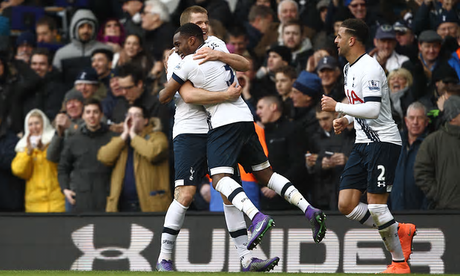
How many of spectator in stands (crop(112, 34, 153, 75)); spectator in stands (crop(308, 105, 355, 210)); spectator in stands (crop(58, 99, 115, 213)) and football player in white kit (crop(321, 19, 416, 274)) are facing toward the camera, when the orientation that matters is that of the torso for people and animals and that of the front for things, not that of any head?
3

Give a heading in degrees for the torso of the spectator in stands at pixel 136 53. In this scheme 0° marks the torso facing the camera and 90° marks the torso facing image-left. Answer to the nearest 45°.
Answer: approximately 0°

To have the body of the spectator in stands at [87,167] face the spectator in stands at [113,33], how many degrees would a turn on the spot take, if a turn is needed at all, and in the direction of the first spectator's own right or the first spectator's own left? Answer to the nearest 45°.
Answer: approximately 180°

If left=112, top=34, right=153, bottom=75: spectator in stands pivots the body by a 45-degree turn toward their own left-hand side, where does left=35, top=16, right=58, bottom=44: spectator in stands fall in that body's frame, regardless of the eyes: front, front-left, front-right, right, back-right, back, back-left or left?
back

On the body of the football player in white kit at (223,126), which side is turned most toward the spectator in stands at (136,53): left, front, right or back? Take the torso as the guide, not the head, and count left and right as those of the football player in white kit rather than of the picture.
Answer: right

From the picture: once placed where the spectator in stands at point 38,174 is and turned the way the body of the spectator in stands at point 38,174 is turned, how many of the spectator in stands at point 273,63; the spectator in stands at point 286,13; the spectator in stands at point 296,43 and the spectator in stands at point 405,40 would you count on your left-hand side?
4

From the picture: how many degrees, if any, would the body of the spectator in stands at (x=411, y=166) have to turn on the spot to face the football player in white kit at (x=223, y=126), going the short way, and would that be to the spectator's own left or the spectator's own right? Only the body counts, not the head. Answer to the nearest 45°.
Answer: approximately 45° to the spectator's own right

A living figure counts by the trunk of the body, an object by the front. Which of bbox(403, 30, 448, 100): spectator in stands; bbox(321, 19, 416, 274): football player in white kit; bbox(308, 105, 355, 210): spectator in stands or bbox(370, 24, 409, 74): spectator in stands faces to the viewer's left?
the football player in white kit
